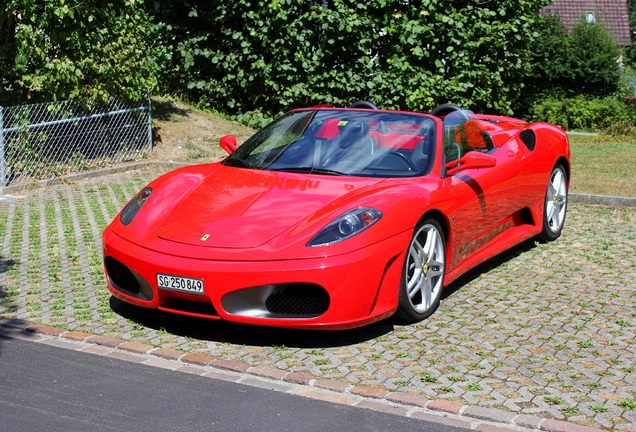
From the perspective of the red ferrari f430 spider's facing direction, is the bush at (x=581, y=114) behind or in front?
behind

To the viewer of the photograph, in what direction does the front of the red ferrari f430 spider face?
facing the viewer and to the left of the viewer

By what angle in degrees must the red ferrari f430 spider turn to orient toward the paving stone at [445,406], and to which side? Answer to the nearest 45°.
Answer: approximately 45° to its left

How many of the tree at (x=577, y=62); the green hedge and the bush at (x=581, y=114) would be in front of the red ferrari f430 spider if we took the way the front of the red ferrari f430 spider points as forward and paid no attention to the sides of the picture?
0

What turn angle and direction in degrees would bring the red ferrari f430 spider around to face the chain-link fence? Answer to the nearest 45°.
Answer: approximately 90° to its right

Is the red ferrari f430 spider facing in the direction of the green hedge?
no

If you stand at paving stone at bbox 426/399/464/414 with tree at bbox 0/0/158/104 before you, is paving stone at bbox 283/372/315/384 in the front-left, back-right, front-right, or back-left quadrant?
front-left

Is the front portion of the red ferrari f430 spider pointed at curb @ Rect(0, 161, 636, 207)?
no

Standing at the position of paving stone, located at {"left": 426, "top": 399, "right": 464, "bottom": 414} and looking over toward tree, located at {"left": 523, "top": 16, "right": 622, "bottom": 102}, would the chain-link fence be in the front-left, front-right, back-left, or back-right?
front-left

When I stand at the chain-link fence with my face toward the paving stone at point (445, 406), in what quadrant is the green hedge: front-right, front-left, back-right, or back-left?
back-left

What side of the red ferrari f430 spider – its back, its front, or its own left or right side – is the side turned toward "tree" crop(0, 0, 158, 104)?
right

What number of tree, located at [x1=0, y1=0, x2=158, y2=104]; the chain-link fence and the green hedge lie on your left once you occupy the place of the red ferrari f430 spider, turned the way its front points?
0

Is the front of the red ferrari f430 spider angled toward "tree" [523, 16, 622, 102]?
no

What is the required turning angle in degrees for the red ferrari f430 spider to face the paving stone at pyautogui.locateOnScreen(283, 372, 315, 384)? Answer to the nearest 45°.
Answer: approximately 45° to its left
